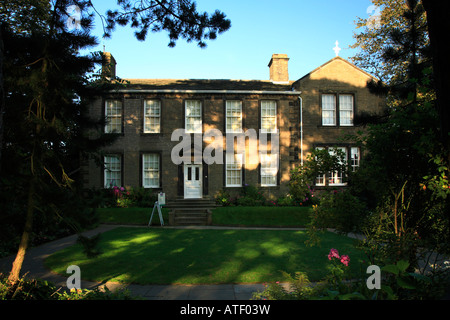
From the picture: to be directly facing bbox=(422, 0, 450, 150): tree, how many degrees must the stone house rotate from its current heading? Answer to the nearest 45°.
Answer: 0° — it already faces it

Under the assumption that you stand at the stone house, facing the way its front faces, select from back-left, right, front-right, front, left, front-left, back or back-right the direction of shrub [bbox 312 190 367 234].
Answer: front

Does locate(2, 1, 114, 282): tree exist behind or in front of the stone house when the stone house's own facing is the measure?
in front

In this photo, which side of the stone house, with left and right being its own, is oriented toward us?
front

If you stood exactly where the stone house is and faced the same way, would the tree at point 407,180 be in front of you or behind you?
in front

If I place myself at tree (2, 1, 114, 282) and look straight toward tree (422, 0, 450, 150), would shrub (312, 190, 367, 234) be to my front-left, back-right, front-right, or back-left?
front-left
